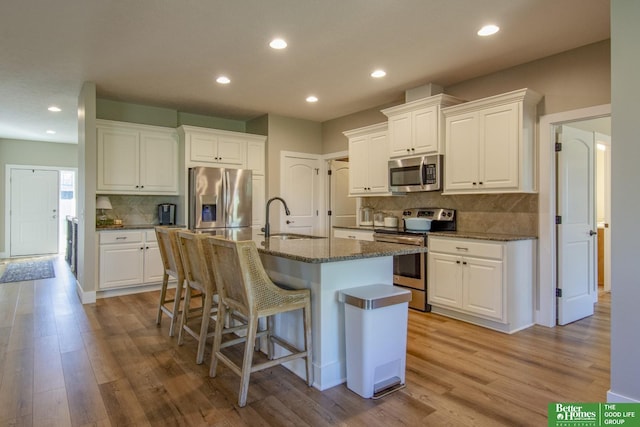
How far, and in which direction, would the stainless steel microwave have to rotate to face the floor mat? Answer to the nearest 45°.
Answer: approximately 45° to its right

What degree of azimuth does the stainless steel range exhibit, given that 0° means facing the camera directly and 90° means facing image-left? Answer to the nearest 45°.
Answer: approximately 45°

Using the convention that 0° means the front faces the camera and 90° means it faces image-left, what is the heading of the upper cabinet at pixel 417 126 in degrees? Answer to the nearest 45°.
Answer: approximately 45°

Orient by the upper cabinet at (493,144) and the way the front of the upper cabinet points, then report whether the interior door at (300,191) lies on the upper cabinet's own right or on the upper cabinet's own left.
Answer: on the upper cabinet's own right
